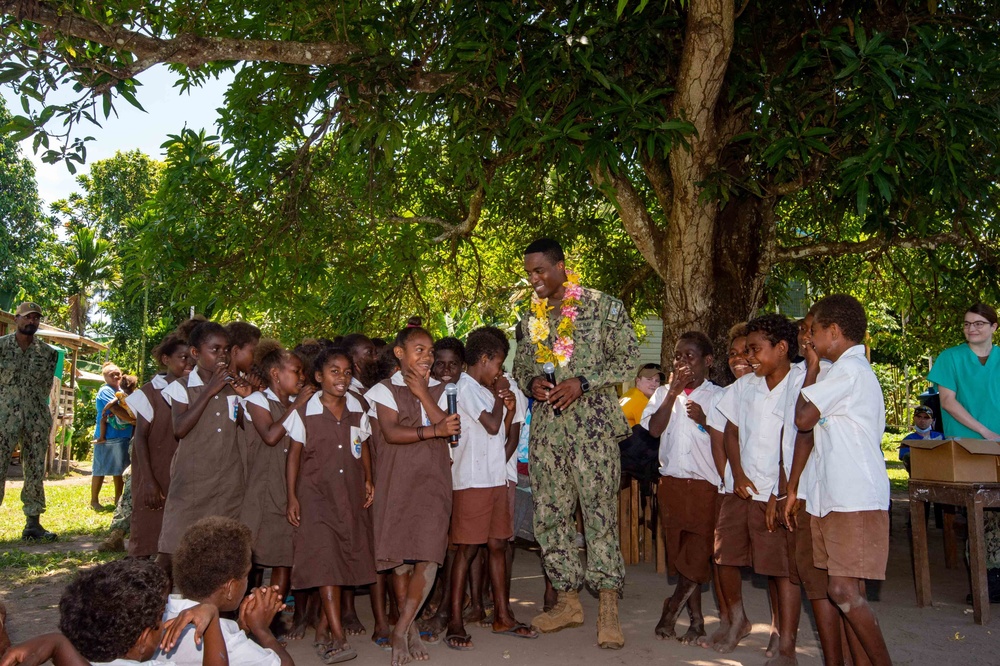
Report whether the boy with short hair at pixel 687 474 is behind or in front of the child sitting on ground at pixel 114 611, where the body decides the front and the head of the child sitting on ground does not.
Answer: in front

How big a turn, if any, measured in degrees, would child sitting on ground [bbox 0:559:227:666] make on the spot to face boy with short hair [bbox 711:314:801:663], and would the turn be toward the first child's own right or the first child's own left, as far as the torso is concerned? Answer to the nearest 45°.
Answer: approximately 45° to the first child's own right

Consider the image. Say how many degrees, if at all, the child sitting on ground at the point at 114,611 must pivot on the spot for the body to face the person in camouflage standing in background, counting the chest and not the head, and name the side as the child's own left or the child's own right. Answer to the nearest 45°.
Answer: approximately 45° to the child's own left

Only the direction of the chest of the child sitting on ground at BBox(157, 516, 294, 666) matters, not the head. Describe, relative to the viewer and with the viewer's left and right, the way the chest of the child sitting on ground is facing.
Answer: facing away from the viewer and to the right of the viewer

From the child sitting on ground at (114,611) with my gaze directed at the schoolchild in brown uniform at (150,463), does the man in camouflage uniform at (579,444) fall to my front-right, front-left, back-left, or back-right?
front-right

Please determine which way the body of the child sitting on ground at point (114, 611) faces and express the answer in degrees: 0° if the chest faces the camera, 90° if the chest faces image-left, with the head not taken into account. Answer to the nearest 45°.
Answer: approximately 225°

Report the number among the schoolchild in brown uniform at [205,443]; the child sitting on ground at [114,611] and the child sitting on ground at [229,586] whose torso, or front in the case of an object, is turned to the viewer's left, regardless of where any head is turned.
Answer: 0

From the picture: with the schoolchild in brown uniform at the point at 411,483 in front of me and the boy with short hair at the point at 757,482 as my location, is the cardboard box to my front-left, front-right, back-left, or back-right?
back-right

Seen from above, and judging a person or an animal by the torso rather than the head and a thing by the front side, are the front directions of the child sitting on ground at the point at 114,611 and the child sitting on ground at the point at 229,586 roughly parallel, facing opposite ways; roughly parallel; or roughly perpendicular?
roughly parallel

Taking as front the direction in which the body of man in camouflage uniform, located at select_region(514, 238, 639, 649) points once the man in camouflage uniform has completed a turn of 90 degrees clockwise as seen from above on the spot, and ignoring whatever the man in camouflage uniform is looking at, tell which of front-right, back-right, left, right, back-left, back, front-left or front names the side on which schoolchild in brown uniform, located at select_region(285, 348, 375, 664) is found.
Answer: front-left

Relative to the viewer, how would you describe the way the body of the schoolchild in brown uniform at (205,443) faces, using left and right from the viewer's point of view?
facing the viewer and to the right of the viewer

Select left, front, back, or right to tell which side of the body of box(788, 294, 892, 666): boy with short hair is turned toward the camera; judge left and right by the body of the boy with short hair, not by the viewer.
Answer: left

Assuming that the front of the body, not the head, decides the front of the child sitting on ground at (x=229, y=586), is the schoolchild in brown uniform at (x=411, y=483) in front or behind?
in front
